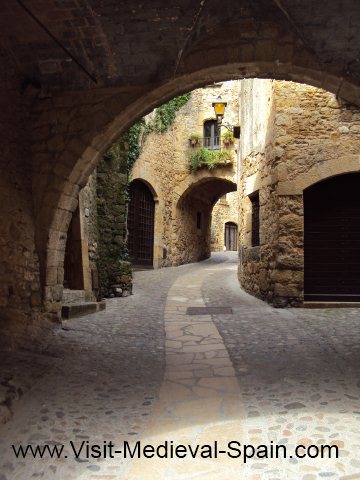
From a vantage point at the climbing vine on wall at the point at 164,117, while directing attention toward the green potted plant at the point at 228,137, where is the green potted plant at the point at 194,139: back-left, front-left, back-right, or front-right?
front-left

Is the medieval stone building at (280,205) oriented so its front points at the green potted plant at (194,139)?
no

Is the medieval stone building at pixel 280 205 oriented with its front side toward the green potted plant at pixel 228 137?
no

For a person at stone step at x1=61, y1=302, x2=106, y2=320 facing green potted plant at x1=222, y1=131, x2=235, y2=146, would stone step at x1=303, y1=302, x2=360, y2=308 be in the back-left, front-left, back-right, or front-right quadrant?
front-right
